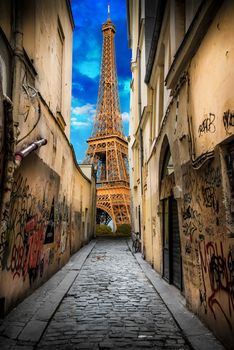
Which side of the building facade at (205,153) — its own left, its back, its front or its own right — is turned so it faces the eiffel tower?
right

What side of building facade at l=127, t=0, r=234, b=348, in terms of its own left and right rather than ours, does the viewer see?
left
